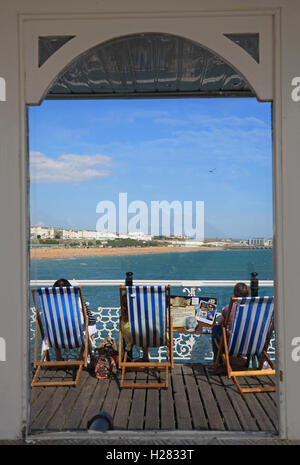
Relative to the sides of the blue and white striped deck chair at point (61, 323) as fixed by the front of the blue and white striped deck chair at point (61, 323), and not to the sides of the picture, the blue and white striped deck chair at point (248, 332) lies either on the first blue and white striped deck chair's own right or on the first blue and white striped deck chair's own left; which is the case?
on the first blue and white striped deck chair's own right

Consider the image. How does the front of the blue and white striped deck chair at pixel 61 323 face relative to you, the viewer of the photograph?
facing away from the viewer

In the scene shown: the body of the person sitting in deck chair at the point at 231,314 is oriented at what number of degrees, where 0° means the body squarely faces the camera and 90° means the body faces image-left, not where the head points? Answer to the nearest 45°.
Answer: approximately 135°

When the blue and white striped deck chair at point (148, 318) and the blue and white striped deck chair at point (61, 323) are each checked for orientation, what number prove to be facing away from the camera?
2

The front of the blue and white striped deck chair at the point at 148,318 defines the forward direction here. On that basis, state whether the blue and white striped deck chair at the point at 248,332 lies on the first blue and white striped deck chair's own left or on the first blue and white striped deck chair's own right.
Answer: on the first blue and white striped deck chair's own right

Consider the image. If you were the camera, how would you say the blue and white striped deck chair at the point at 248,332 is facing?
facing away from the viewer and to the left of the viewer

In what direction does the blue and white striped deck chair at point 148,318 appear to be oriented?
away from the camera
